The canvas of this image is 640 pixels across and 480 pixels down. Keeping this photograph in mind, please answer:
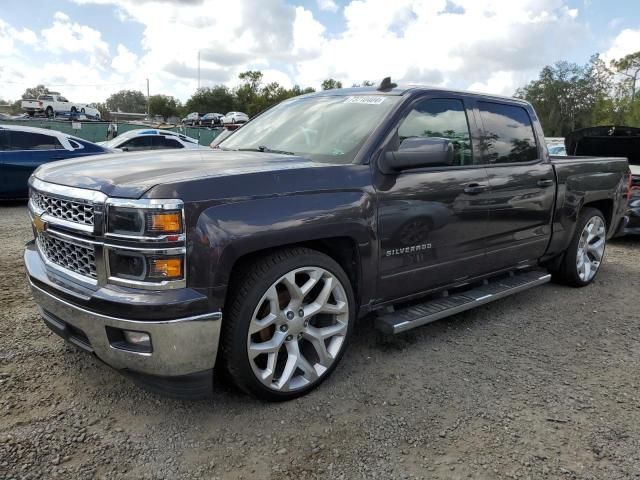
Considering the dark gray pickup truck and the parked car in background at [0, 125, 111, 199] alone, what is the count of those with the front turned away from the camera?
0

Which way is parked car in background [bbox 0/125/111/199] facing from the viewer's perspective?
to the viewer's left

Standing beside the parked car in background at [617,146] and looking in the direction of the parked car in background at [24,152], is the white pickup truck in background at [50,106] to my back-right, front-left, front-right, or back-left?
front-right

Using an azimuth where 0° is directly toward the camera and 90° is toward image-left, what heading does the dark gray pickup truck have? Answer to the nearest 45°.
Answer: approximately 45°

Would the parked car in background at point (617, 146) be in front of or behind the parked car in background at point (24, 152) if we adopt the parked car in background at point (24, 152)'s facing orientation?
behind

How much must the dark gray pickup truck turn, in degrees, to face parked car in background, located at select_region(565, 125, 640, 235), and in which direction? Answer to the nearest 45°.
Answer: approximately 180°

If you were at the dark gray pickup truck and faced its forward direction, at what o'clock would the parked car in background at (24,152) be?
The parked car in background is roughly at 3 o'clock from the dark gray pickup truck.
